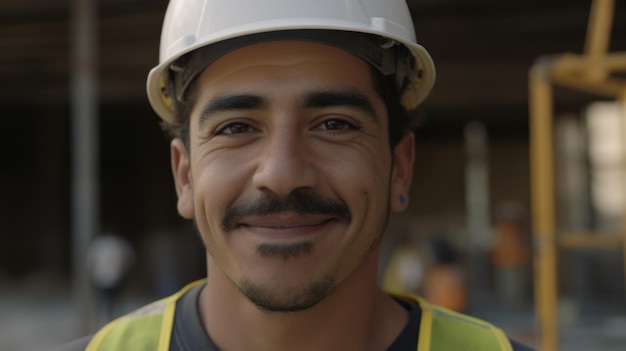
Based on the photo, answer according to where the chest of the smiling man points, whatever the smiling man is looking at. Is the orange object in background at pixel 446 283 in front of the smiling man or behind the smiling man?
behind

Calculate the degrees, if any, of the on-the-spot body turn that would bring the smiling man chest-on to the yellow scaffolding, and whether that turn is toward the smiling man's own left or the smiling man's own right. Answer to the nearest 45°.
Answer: approximately 135° to the smiling man's own left

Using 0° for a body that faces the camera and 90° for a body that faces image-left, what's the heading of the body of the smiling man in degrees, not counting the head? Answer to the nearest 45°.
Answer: approximately 0°

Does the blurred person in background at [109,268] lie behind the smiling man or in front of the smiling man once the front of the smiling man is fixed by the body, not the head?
behind
